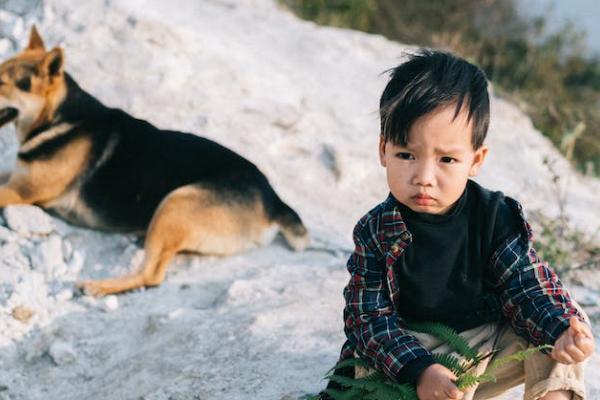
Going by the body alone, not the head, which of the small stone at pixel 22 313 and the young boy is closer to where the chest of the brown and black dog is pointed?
the small stone

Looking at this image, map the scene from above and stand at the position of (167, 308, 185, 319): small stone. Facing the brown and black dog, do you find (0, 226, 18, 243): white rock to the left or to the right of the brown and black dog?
left

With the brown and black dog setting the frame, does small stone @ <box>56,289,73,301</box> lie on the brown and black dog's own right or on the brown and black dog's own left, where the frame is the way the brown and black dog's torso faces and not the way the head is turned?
on the brown and black dog's own left

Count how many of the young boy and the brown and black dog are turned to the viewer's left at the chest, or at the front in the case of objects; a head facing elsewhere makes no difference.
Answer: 1

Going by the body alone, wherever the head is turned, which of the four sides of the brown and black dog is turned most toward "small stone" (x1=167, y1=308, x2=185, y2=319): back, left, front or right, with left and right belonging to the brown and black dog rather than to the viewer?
left

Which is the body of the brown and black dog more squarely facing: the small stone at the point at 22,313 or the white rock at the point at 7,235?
the white rock

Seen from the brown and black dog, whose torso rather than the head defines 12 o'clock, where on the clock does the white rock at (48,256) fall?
The white rock is roughly at 10 o'clock from the brown and black dog.

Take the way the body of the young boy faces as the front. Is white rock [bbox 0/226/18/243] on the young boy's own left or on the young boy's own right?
on the young boy's own right

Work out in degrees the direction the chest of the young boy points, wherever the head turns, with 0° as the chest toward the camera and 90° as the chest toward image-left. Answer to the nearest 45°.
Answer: approximately 0°

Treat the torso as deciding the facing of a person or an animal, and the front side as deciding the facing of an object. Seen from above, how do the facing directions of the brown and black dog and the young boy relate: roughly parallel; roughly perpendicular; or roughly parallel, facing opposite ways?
roughly perpendicular

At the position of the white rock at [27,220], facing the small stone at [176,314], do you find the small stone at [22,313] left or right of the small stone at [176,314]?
right

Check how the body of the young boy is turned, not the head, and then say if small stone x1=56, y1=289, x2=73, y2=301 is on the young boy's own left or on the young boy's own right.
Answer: on the young boy's own right

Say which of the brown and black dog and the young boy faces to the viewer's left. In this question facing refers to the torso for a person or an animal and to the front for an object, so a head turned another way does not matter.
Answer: the brown and black dog

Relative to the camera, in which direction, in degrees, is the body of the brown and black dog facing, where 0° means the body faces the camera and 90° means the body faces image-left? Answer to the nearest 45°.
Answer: approximately 90°

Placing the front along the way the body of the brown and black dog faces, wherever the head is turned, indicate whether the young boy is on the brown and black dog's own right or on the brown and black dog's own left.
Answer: on the brown and black dog's own left
